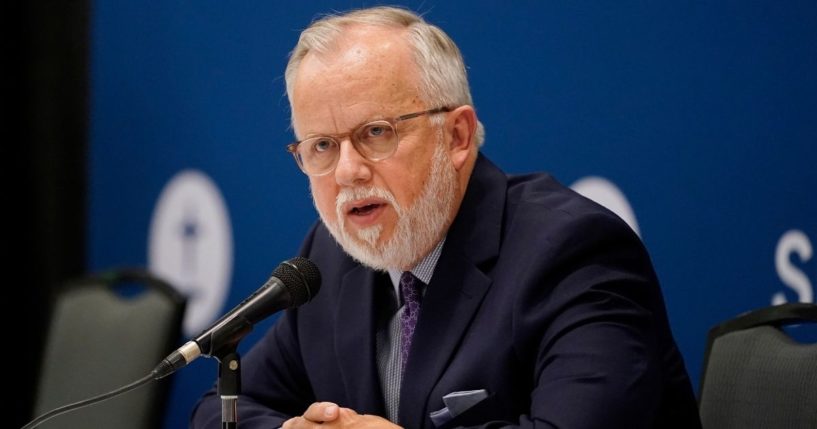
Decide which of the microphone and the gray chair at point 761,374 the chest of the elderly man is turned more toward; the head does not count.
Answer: the microphone

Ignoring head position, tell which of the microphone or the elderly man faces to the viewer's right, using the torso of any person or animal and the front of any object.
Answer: the microphone

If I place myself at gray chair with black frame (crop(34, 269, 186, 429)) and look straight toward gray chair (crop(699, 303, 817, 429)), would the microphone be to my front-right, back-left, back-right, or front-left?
front-right

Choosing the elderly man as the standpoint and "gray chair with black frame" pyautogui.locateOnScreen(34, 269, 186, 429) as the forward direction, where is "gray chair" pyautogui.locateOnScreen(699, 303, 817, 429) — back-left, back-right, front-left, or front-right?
back-right

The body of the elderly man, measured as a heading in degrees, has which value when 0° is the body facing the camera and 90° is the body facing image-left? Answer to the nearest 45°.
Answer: approximately 45°

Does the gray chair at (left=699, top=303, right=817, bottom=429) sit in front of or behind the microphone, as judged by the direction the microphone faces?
in front

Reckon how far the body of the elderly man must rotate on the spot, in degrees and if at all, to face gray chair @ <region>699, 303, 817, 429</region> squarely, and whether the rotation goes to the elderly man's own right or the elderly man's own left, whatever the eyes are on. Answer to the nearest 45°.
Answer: approximately 135° to the elderly man's own left

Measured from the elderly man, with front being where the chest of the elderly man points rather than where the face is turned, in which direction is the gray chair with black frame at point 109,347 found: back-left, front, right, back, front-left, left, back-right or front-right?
right

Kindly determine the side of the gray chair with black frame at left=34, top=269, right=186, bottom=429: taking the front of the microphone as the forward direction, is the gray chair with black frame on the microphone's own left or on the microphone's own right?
on the microphone's own left

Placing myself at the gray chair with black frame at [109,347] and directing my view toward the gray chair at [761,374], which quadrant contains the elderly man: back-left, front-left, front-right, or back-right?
front-right

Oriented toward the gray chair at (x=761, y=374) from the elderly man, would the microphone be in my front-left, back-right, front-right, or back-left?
back-right

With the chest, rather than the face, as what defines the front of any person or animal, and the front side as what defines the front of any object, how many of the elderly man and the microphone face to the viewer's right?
1

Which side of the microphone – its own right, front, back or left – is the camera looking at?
right

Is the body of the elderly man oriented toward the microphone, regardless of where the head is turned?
yes

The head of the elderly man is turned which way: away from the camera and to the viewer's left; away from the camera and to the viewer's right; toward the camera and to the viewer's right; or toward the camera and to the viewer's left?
toward the camera and to the viewer's left

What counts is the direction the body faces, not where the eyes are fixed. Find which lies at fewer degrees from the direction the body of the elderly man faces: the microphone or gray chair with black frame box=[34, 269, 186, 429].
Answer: the microphone
